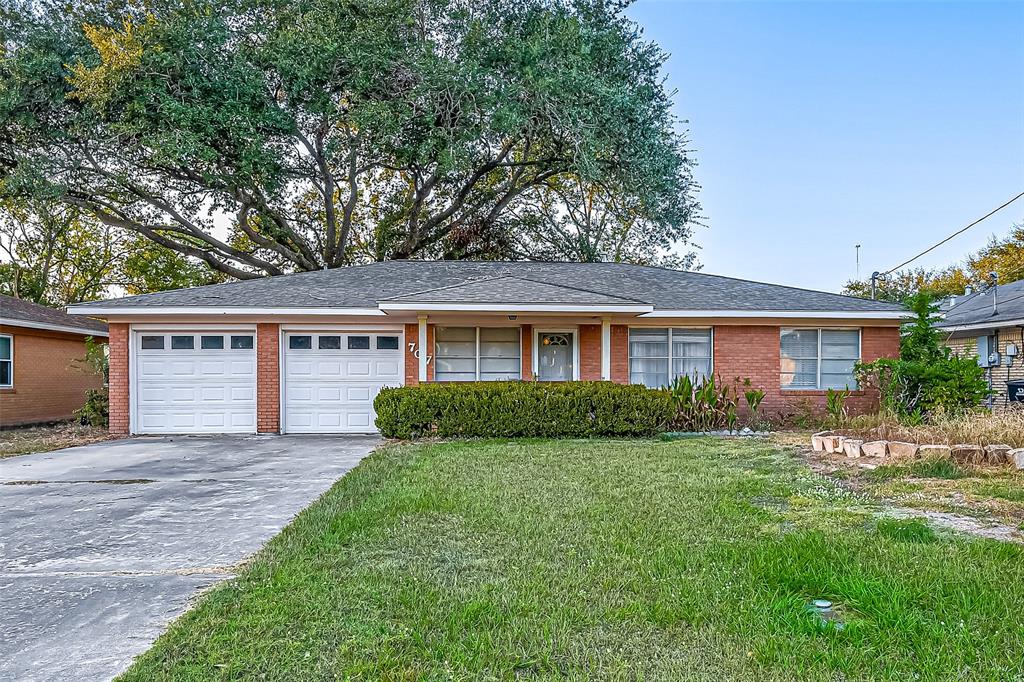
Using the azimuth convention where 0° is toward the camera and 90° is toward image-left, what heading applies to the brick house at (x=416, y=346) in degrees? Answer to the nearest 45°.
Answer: approximately 0°

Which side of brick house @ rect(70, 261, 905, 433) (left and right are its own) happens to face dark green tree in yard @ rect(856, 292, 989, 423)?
left

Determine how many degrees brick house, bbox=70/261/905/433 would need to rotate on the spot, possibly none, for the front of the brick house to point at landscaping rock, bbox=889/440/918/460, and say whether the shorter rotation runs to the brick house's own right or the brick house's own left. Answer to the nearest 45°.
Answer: approximately 45° to the brick house's own left

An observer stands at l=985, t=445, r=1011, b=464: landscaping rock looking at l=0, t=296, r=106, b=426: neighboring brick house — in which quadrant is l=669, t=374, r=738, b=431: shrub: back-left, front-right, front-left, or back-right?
front-right

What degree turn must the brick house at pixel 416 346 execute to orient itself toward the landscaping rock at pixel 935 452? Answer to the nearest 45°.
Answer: approximately 45° to its left

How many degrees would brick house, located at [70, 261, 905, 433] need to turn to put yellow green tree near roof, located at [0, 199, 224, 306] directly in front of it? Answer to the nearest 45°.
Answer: approximately 135° to its right

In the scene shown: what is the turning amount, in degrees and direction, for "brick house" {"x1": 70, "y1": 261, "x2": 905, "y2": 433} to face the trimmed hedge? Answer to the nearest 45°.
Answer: approximately 45° to its left

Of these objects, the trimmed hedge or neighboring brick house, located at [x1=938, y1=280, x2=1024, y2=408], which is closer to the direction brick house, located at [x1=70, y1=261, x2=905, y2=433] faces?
the trimmed hedge

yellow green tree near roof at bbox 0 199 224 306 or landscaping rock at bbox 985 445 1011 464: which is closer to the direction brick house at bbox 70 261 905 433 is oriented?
the landscaping rock
